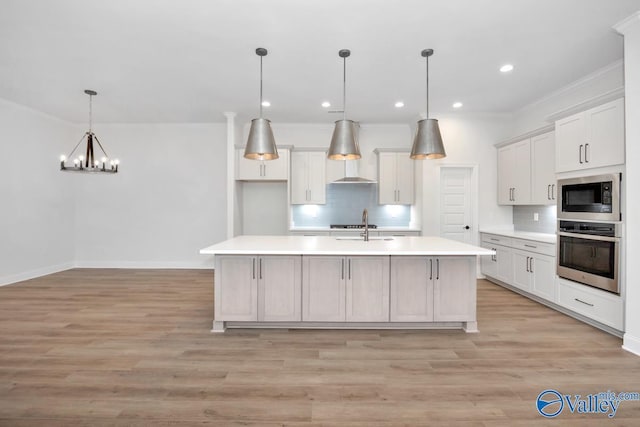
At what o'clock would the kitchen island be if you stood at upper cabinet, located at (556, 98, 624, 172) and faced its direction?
The kitchen island is roughly at 12 o'clock from the upper cabinet.

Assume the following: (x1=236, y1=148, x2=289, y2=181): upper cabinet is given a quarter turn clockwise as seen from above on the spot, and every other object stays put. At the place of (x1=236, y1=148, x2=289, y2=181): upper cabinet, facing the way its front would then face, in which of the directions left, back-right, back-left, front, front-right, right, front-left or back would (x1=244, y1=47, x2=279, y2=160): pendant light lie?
left

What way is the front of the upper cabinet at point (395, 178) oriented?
toward the camera

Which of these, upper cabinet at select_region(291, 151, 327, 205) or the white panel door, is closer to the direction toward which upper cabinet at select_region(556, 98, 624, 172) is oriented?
the upper cabinet

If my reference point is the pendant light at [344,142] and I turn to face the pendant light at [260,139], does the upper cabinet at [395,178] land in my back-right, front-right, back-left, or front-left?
back-right

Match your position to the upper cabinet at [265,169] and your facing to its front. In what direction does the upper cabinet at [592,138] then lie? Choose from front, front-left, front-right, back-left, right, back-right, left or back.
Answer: front-left

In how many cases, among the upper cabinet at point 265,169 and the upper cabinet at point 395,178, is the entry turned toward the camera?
2

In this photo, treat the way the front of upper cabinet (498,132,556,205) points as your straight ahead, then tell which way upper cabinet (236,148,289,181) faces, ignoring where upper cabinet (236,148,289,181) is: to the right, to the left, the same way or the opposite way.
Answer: to the left

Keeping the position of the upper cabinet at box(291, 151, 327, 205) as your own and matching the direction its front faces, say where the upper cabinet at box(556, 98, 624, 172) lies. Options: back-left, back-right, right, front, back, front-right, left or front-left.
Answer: front-left

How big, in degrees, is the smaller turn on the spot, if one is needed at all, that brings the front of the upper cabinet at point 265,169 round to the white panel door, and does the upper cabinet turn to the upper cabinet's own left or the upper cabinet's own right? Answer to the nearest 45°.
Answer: approximately 90° to the upper cabinet's own left

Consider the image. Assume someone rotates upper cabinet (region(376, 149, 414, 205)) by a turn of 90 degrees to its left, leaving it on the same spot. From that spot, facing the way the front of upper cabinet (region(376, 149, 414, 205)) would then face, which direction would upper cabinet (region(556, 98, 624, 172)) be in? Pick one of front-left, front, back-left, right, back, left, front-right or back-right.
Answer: front-right

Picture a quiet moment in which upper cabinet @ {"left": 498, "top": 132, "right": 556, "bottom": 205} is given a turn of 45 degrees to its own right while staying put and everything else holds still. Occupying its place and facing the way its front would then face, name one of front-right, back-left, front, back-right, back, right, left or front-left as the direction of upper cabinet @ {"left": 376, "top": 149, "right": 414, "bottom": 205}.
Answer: front

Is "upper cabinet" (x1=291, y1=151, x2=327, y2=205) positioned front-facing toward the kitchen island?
yes

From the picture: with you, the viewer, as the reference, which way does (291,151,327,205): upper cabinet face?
facing the viewer

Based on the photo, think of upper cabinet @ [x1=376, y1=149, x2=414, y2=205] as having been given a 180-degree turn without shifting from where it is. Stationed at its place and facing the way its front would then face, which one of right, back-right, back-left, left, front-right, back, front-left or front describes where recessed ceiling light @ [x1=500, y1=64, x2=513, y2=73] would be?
back-right

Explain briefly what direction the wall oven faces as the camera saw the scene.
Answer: facing the viewer and to the left of the viewer
